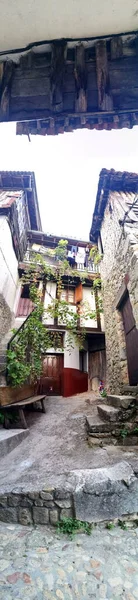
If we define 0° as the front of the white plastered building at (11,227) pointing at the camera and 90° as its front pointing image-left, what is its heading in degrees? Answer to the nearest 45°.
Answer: approximately 270°

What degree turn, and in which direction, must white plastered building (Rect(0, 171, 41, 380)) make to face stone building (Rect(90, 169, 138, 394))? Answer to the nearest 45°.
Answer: approximately 45° to its right

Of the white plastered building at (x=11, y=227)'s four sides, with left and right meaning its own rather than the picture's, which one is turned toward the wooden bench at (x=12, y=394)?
right

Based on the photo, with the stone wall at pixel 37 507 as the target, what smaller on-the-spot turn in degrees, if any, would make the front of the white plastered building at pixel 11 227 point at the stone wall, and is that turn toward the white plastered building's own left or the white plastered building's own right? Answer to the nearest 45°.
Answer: approximately 90° to the white plastered building's own right

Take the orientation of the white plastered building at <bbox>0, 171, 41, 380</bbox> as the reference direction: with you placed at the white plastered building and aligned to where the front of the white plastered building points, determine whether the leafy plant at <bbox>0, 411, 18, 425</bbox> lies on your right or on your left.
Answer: on your right

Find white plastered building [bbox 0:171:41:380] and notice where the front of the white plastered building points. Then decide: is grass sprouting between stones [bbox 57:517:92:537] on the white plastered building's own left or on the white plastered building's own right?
on the white plastered building's own right

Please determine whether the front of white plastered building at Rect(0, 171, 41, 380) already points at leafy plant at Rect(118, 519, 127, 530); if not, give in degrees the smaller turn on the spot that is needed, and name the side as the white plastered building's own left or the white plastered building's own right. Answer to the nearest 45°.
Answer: approximately 90° to the white plastered building's own right

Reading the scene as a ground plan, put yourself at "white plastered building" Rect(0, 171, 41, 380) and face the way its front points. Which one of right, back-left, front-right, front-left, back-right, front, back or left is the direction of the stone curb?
right

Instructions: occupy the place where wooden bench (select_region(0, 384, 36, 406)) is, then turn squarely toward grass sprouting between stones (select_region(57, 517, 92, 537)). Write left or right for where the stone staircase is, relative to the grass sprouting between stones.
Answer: left

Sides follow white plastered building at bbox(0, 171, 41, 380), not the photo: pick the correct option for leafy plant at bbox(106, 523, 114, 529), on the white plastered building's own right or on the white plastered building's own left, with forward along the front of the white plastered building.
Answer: on the white plastered building's own right
